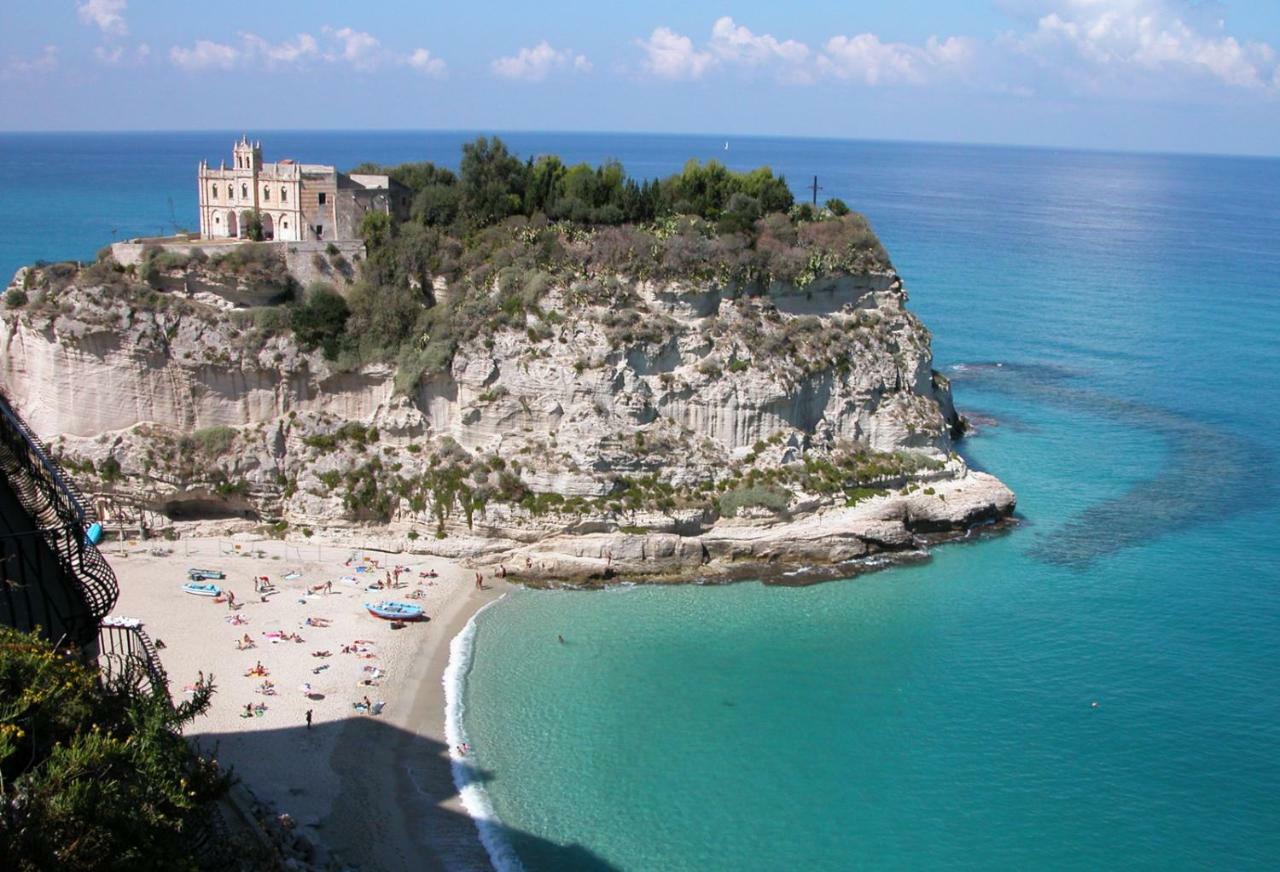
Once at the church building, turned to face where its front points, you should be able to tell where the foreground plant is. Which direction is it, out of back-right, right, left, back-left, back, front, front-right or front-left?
front-left

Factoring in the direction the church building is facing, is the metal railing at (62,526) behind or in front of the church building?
in front

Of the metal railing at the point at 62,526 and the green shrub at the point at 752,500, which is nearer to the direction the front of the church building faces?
the metal railing

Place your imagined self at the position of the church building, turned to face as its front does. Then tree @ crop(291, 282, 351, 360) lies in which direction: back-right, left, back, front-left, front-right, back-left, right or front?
front-left

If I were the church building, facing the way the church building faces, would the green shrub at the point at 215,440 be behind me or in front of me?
in front

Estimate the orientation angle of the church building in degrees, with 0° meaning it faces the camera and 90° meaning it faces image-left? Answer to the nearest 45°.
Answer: approximately 45°

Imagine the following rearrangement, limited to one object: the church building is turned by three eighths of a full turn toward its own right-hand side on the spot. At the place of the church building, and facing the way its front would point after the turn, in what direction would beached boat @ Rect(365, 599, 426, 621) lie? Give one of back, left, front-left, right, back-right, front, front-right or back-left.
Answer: back

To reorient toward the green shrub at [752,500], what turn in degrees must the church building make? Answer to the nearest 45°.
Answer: approximately 90° to its left

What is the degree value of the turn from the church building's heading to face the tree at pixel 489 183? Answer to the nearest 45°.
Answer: approximately 135° to its left
